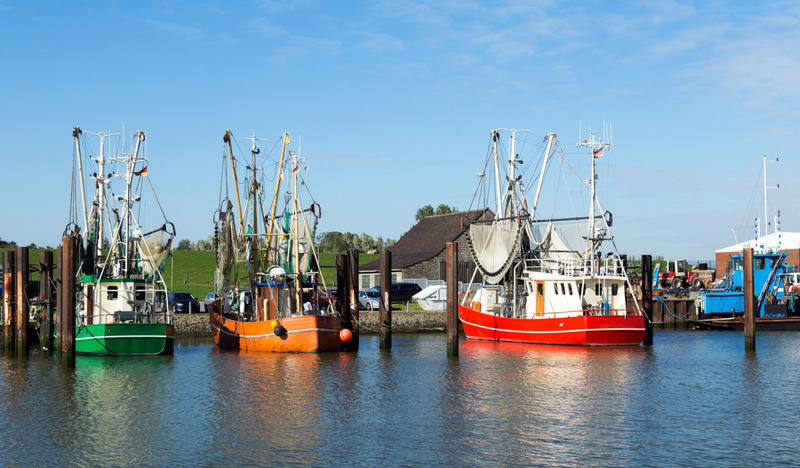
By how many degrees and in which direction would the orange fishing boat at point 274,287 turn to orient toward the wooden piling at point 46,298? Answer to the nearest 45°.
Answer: approximately 45° to its left

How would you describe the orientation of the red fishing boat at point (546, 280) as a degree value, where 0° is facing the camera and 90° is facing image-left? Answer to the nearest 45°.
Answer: approximately 135°

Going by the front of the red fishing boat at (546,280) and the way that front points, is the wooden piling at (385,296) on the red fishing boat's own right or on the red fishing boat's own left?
on the red fishing boat's own left

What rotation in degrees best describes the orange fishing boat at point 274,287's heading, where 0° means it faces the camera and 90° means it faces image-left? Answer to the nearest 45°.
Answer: approximately 135°

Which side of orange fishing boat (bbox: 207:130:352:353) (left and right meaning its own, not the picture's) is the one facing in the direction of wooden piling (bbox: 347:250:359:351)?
back

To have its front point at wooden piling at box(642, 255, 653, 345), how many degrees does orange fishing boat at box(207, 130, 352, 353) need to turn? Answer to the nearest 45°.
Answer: approximately 135° to its right
